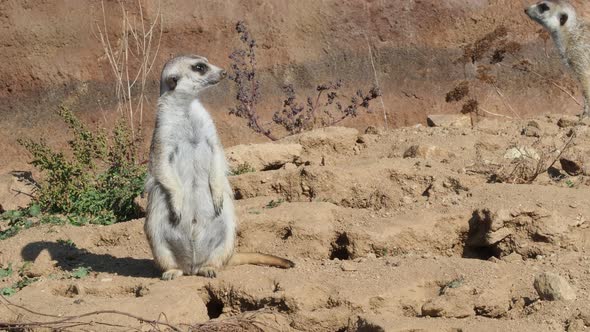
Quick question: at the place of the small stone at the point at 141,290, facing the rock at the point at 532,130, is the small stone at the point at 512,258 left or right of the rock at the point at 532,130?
right

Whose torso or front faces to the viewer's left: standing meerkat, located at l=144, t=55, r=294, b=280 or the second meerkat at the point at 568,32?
the second meerkat

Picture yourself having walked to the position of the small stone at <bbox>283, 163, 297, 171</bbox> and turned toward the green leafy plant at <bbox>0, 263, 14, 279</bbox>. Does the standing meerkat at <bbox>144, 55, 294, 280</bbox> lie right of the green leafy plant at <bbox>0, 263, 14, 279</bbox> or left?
left

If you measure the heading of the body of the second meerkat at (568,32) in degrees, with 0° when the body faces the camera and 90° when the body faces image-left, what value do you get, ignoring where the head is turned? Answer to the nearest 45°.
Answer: approximately 90°

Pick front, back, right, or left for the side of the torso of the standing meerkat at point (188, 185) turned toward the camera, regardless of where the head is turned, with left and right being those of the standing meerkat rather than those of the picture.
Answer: front

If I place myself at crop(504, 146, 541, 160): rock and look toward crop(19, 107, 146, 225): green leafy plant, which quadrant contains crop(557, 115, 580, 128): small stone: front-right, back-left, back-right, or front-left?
back-right

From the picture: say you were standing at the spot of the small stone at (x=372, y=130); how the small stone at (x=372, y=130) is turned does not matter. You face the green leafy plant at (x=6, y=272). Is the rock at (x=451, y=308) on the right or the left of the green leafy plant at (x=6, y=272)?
left

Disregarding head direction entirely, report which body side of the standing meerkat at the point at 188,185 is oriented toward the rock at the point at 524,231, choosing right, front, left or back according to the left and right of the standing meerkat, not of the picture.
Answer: left

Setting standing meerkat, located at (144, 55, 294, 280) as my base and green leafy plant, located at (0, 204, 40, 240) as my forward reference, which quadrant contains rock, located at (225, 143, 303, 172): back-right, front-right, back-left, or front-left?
front-right

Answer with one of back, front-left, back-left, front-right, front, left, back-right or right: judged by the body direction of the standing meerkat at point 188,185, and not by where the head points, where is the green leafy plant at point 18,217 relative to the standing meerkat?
back-right
